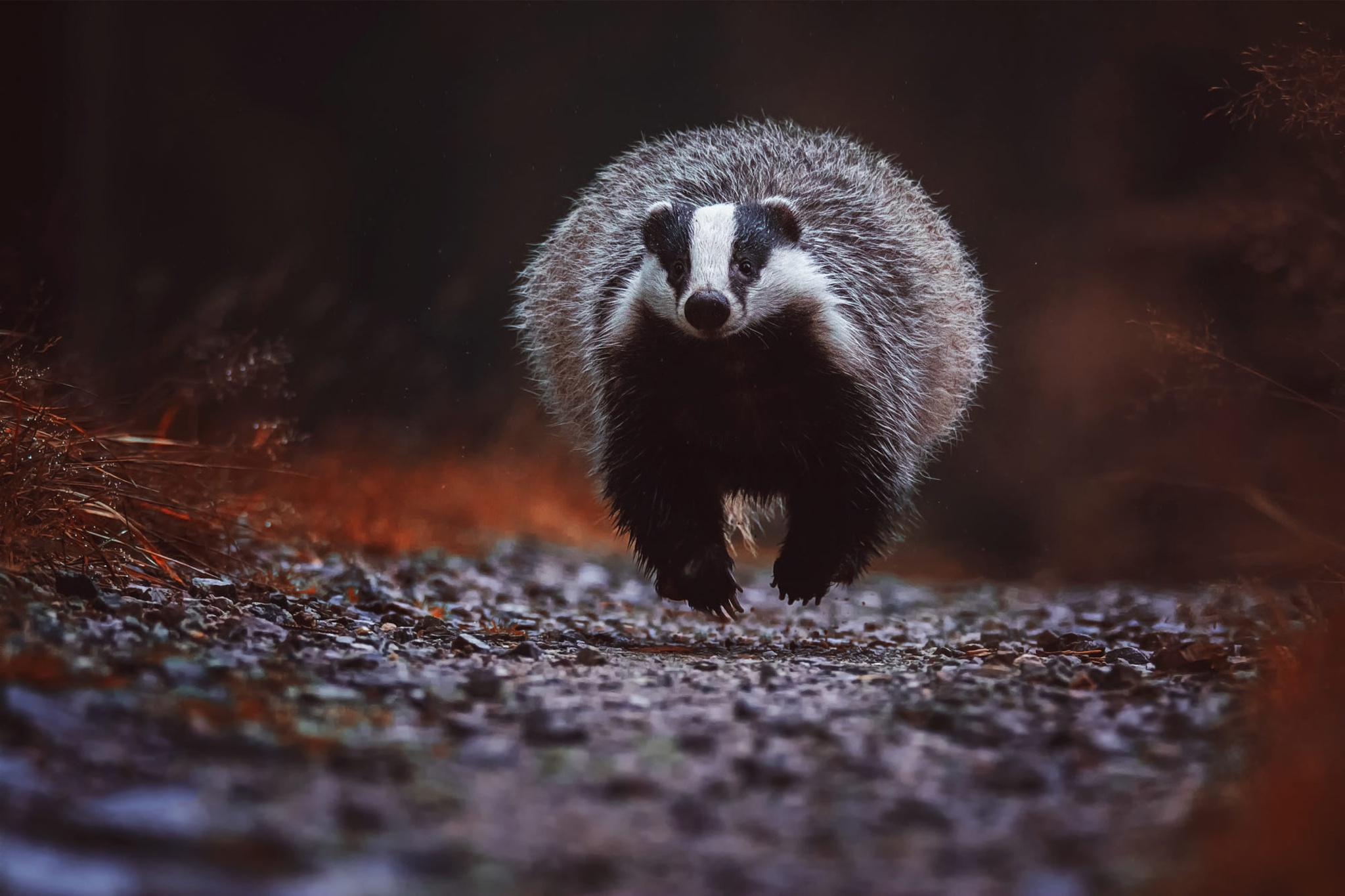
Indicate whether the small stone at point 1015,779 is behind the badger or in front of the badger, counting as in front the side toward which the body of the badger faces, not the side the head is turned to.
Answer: in front

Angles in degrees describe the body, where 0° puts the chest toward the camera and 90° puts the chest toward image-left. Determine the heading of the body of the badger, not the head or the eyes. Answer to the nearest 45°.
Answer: approximately 0°
